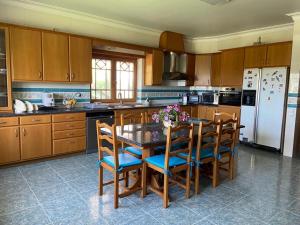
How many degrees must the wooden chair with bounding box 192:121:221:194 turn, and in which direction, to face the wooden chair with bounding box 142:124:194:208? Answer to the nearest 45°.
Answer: approximately 90° to its left

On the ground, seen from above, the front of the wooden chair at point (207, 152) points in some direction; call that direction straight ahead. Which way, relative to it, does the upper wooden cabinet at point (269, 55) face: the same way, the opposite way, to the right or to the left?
to the left

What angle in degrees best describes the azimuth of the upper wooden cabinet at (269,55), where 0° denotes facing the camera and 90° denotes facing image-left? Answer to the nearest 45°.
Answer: approximately 45°

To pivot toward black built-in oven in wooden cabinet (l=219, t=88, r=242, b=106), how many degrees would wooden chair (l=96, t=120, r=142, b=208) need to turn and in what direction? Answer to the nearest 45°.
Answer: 0° — it already faces it

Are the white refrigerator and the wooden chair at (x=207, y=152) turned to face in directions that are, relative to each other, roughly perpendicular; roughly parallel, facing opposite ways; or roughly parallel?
roughly perpendicular

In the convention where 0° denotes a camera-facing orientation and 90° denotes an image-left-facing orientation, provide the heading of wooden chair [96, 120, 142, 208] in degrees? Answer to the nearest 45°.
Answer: approximately 225°

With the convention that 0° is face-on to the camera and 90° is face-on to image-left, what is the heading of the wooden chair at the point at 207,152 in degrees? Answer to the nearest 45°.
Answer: approximately 135°

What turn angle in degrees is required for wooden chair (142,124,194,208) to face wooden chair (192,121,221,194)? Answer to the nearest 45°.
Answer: approximately 90° to its right

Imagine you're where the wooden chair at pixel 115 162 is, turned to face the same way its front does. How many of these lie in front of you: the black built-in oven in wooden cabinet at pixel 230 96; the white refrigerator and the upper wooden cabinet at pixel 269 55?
3

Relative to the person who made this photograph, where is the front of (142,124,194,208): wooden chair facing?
facing away from the viewer and to the left of the viewer
